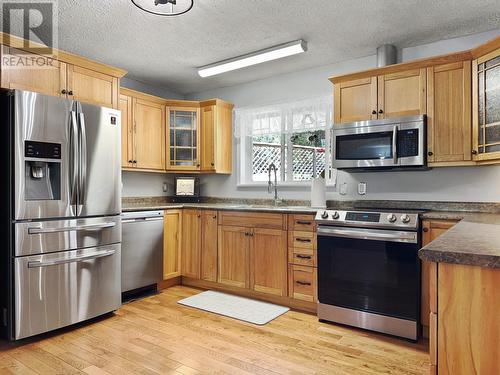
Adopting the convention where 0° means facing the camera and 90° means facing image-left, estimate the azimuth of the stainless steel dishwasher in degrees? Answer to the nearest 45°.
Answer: approximately 315°

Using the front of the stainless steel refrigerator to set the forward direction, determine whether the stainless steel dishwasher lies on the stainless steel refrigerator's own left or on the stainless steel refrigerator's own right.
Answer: on the stainless steel refrigerator's own left

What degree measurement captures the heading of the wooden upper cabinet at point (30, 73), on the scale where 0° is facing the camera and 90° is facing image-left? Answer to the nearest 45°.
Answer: approximately 315°

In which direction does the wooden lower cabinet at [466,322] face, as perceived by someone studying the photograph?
facing to the left of the viewer

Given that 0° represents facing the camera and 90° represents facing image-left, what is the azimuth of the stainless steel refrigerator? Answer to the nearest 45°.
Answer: approximately 315°

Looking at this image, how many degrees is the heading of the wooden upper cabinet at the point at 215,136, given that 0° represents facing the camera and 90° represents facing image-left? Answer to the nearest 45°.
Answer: approximately 45°

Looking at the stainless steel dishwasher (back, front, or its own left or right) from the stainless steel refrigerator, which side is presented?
right
